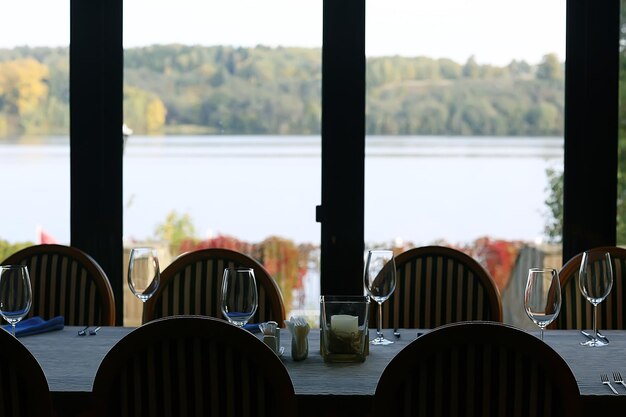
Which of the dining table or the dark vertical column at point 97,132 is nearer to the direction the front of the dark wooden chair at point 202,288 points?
the dining table

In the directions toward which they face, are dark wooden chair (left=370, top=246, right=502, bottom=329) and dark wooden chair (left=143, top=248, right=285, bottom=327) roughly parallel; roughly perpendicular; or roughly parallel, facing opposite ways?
roughly parallel

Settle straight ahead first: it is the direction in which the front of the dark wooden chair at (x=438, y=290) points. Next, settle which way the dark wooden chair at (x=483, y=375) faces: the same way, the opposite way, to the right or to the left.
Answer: the opposite way

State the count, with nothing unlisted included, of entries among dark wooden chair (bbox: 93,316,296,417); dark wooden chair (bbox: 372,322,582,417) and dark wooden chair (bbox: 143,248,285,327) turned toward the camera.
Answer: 1

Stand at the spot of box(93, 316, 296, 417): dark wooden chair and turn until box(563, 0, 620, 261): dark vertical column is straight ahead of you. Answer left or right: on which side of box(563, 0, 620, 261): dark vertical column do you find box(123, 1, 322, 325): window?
left

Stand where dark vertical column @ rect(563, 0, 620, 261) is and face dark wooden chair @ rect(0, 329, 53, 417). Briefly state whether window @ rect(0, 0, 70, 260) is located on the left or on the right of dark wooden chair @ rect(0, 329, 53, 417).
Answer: right

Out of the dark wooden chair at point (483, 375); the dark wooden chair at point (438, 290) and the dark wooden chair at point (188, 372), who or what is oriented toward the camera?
the dark wooden chair at point (438, 290)

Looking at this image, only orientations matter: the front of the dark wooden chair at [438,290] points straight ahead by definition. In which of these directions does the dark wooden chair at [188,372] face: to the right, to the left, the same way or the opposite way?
the opposite way

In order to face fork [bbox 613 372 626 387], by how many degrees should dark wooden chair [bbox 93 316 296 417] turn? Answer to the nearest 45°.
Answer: approximately 90° to its right

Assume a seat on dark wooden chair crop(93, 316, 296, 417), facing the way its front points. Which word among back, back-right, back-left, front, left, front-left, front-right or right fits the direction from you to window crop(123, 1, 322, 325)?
front

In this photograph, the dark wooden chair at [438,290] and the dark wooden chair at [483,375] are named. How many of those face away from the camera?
1

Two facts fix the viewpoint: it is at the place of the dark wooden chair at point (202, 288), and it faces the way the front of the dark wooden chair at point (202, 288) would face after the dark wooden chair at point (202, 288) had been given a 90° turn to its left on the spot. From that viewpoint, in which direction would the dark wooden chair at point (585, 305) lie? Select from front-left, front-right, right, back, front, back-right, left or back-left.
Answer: front

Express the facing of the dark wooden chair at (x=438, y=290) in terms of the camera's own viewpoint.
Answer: facing the viewer

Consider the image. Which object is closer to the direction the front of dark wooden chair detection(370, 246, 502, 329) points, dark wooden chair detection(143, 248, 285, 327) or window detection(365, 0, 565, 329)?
the dark wooden chair

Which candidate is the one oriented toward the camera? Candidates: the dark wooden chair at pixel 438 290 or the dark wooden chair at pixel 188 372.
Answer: the dark wooden chair at pixel 438 290

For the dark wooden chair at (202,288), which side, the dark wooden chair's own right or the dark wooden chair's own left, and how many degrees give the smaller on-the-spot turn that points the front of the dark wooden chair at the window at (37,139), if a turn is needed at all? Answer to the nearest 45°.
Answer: approximately 135° to the dark wooden chair's own right

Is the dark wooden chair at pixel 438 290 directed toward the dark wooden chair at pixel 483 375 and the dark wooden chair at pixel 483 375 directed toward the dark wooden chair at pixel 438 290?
yes

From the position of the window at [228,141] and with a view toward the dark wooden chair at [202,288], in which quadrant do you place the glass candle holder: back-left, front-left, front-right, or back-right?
front-left

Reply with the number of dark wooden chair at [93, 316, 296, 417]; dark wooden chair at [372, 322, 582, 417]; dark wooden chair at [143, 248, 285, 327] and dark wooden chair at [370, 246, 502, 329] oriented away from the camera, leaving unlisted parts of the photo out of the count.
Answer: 2

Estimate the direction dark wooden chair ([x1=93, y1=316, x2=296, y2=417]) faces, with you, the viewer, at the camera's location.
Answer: facing away from the viewer

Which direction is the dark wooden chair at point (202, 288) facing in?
toward the camera

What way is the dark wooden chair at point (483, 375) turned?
away from the camera
